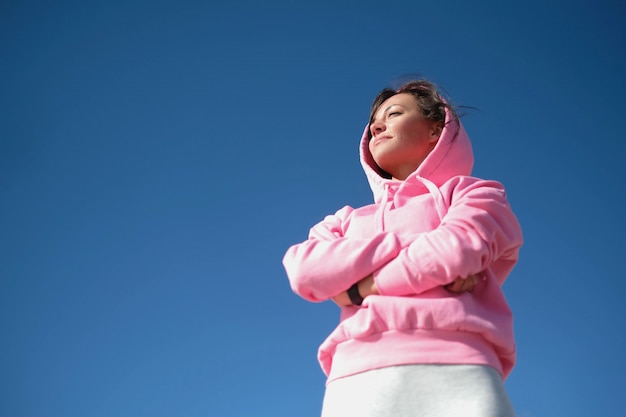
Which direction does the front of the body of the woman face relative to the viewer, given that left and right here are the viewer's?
facing the viewer and to the left of the viewer
